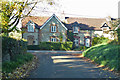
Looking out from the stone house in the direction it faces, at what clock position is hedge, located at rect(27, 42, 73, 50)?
The hedge is roughly at 1 o'clock from the stone house.

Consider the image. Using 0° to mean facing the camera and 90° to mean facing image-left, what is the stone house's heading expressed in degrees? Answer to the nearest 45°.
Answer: approximately 0°
